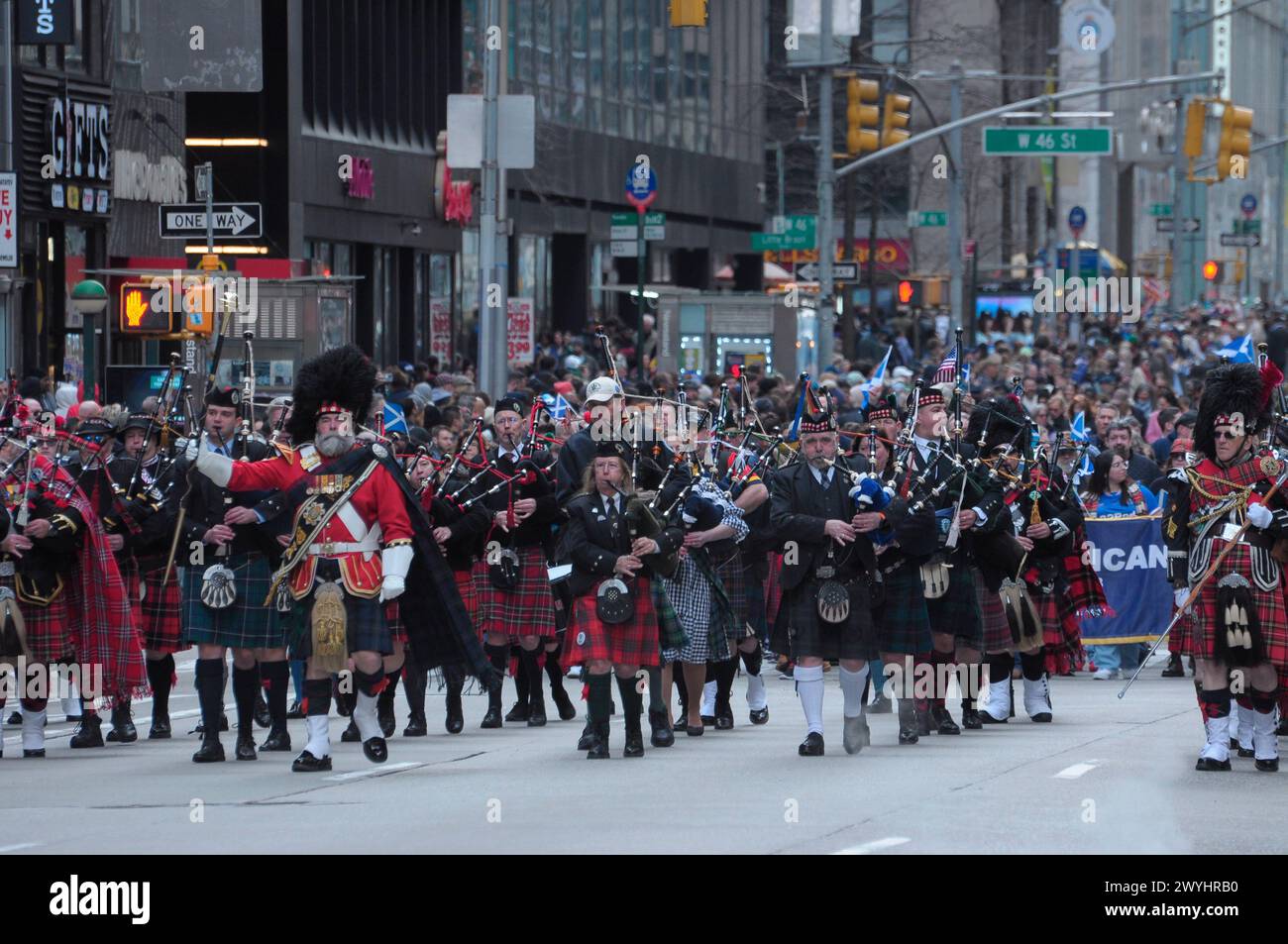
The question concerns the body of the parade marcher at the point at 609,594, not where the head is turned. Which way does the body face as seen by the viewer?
toward the camera

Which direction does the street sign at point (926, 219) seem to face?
toward the camera

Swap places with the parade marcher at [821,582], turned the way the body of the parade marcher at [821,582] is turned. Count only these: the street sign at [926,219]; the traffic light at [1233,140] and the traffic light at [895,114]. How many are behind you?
3

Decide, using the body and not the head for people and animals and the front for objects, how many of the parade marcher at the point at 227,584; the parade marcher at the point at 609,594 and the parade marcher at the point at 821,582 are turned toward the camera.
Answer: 3
